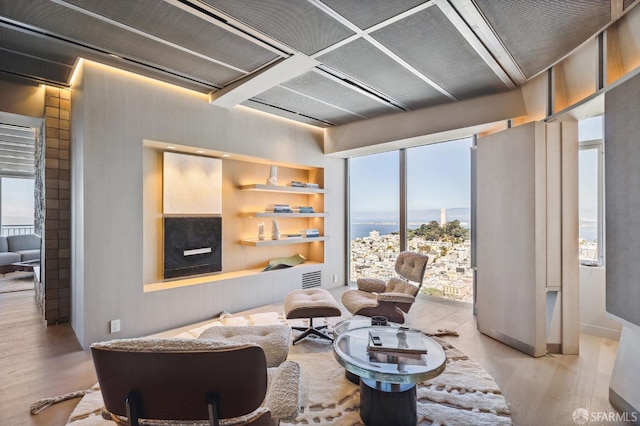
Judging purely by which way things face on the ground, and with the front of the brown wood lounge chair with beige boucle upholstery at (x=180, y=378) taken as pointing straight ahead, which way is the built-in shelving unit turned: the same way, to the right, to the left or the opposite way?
to the right

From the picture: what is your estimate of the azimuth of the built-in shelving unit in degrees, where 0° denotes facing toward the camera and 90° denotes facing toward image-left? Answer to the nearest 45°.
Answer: approximately 315°

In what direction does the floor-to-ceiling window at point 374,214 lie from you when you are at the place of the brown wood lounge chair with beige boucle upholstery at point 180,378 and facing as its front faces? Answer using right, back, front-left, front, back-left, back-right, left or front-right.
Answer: front

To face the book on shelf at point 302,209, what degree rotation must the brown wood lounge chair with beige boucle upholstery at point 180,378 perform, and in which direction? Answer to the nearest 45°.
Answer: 0° — it already faces it

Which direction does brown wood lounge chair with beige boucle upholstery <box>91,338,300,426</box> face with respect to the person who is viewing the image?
facing away from the viewer and to the right of the viewer

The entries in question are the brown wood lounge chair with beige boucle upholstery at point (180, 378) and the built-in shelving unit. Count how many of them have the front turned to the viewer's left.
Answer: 0

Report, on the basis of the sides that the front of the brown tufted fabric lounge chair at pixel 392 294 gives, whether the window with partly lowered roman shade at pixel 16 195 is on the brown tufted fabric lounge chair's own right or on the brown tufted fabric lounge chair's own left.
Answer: on the brown tufted fabric lounge chair's own right

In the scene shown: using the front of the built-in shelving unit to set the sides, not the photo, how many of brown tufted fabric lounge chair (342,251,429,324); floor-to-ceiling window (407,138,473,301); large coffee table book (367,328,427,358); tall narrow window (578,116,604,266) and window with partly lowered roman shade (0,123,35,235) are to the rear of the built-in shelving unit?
1

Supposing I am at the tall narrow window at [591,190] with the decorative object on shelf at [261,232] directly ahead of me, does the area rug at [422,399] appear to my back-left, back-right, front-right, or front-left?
front-left

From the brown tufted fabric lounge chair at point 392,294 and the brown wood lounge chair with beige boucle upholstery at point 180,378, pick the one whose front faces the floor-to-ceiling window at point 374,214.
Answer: the brown wood lounge chair with beige boucle upholstery at point 180,378

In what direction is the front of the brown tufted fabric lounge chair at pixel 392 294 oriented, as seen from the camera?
facing the viewer and to the left of the viewer

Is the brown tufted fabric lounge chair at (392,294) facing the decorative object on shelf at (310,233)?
no

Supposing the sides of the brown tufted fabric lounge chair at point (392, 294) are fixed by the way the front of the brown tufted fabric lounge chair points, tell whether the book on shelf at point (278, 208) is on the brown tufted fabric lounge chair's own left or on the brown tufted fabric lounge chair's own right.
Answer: on the brown tufted fabric lounge chair's own right

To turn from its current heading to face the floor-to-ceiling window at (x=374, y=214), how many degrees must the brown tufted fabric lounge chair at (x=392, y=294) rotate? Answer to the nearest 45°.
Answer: approximately 135° to its right

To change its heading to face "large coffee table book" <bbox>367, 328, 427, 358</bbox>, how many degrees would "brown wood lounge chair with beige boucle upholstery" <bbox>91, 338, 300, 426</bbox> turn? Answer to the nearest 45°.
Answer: approximately 45° to its right

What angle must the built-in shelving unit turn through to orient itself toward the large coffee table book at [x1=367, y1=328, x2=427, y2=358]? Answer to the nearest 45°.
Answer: approximately 45° to its right

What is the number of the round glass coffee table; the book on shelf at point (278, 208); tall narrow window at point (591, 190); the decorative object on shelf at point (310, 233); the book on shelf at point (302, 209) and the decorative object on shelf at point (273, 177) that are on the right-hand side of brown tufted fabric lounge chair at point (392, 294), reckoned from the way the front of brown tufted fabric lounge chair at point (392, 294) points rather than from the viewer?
4

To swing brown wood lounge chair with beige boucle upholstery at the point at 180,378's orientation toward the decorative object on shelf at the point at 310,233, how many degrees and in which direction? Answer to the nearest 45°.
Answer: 0° — it already faces it

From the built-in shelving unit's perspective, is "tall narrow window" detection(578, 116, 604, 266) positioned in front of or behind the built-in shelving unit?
in front
